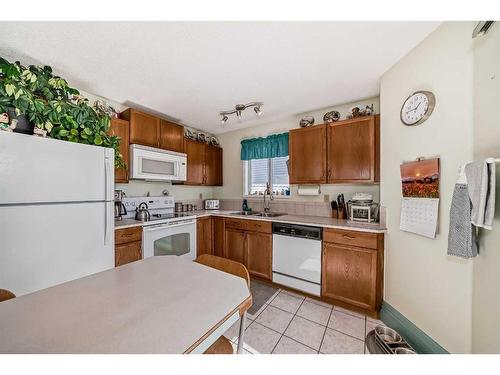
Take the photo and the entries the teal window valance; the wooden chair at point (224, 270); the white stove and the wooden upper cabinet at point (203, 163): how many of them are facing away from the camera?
0

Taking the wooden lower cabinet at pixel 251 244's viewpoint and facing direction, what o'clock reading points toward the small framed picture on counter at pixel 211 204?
The small framed picture on counter is roughly at 3 o'clock from the wooden lower cabinet.

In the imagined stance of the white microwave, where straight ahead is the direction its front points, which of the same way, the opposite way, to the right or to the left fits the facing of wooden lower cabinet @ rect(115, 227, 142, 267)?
the same way

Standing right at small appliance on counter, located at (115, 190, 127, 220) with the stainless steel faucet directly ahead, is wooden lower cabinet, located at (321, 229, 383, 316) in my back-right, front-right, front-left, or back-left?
front-right

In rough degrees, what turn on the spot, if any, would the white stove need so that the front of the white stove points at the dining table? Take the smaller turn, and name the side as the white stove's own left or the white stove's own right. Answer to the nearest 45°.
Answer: approximately 45° to the white stove's own right

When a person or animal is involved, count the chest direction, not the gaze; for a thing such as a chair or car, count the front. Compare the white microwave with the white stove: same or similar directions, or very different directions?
same or similar directions

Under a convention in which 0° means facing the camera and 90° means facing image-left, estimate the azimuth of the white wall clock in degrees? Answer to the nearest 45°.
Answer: approximately 45°

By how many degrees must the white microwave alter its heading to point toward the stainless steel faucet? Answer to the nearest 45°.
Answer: approximately 45° to its left

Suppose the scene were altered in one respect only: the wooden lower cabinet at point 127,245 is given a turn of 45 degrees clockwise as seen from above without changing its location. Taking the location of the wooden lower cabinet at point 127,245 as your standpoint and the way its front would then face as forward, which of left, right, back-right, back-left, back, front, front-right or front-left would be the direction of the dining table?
front

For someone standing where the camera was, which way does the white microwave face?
facing the viewer and to the right of the viewer

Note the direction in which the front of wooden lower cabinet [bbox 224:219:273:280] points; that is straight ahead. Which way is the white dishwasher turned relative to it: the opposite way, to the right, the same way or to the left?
the same way

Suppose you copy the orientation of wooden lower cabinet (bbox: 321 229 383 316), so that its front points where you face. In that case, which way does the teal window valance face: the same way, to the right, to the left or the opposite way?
the same way

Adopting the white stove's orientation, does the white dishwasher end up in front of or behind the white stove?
in front

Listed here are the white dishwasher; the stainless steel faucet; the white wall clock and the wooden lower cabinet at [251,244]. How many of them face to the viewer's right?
0
